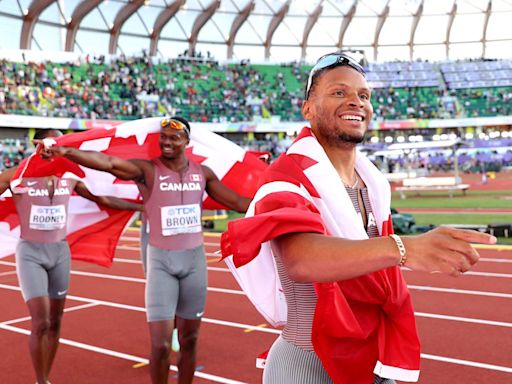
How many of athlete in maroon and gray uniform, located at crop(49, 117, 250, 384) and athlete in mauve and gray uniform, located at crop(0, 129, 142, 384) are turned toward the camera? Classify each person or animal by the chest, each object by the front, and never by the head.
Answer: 2

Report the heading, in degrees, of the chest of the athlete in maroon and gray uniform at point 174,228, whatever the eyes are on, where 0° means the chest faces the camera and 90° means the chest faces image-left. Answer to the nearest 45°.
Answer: approximately 0°

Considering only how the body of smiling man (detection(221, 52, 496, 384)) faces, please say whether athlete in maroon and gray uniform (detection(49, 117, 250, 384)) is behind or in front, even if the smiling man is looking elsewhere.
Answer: behind

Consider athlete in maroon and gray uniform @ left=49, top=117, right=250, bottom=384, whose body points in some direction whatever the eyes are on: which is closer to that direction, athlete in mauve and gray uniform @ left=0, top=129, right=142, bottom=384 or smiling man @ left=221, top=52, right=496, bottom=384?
the smiling man

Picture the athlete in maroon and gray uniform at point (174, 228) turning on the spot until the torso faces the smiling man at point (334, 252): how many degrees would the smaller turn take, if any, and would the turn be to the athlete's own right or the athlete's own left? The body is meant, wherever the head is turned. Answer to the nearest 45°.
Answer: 0° — they already face them

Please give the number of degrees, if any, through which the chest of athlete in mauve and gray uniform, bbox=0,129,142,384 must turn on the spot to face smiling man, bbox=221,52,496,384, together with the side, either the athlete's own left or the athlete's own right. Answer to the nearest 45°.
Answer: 0° — they already face them

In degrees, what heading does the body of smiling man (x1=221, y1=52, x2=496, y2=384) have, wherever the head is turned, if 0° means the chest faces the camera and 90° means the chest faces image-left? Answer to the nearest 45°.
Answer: approximately 315°

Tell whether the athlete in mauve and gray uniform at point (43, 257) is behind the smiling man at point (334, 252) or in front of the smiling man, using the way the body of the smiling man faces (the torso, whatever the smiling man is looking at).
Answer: behind

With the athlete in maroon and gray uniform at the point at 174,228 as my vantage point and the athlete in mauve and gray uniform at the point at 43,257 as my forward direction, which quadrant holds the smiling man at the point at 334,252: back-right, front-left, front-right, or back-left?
back-left
